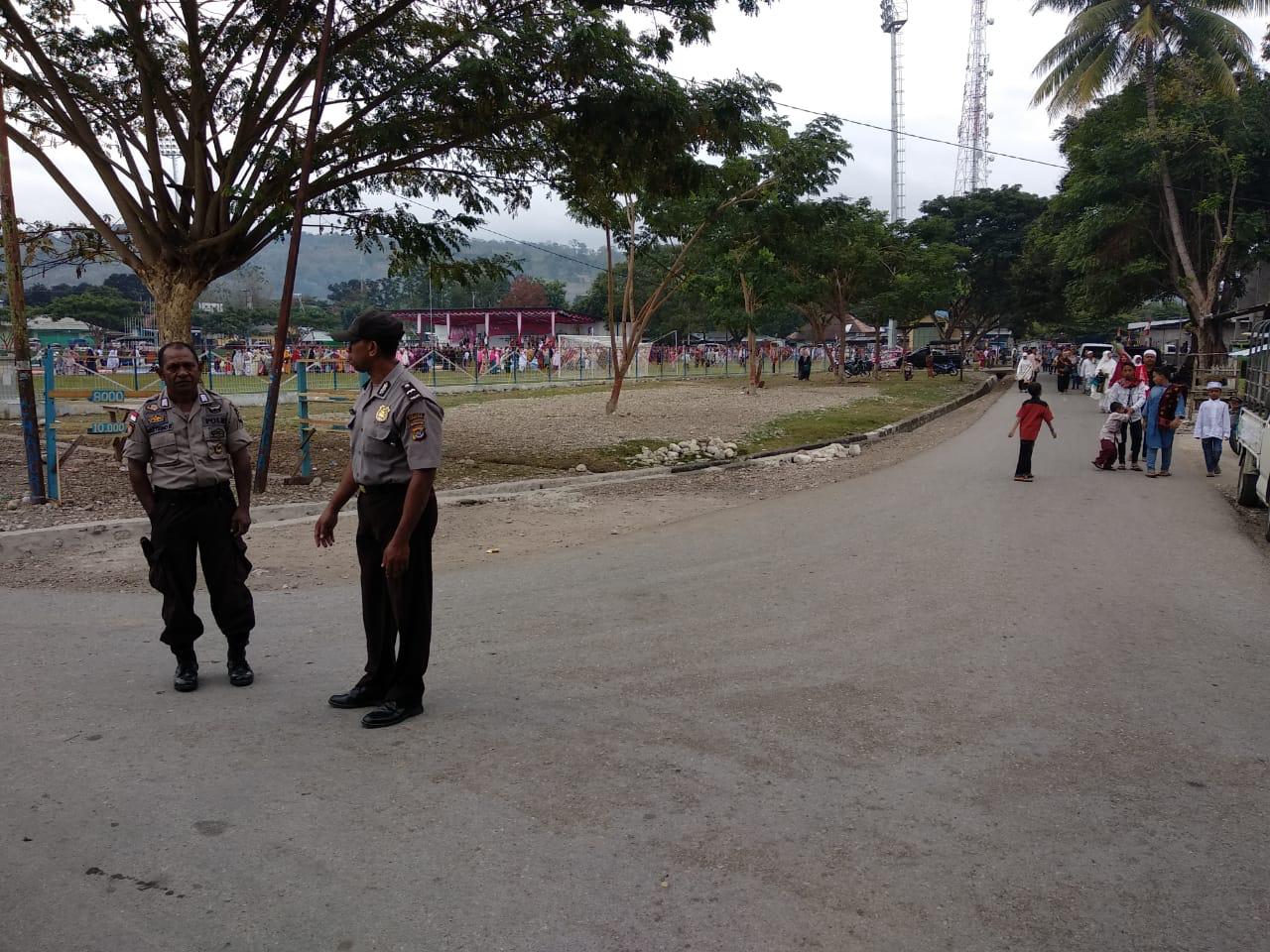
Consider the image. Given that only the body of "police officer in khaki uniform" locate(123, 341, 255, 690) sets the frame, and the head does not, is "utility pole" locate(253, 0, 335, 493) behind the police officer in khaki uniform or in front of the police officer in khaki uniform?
behind

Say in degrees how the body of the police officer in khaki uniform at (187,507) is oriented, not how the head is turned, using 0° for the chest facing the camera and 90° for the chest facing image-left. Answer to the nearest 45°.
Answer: approximately 0°

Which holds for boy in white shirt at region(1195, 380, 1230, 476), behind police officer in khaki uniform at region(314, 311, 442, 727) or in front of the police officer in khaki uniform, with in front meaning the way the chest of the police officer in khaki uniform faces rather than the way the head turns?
behind

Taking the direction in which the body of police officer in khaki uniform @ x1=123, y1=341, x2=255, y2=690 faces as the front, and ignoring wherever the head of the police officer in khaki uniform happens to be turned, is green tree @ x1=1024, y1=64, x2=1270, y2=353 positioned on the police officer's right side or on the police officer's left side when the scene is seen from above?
on the police officer's left side

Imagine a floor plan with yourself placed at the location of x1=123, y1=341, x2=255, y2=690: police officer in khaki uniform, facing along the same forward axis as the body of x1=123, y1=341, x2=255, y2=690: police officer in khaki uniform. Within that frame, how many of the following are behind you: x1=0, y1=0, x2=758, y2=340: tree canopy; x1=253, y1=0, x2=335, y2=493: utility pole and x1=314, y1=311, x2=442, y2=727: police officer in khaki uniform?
2

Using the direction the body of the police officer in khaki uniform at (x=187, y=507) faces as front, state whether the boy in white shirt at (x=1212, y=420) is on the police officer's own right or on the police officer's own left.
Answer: on the police officer's own left

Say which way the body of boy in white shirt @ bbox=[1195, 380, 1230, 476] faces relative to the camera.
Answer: toward the camera

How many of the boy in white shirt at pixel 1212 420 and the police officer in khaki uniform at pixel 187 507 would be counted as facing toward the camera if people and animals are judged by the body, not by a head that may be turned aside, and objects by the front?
2

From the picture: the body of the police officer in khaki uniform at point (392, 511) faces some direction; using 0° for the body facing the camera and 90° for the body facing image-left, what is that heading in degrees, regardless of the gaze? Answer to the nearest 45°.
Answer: approximately 45°

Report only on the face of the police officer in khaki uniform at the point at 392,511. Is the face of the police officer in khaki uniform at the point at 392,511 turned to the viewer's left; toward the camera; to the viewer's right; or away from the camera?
to the viewer's left
